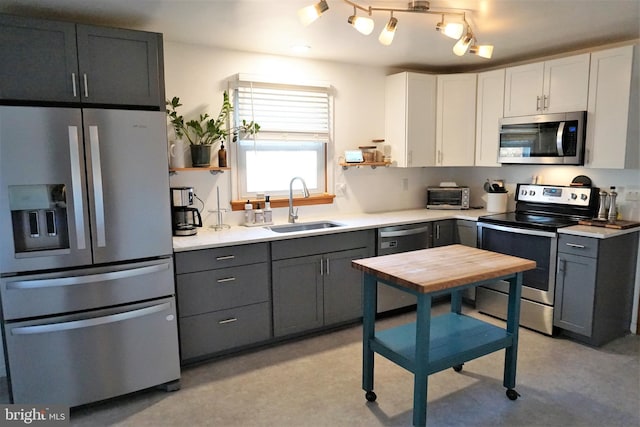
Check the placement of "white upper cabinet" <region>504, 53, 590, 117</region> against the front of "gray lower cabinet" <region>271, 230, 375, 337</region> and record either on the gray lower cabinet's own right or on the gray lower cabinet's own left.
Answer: on the gray lower cabinet's own left

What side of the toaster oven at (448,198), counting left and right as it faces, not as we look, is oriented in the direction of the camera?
front

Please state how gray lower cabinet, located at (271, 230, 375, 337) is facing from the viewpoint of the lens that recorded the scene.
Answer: facing the viewer and to the right of the viewer

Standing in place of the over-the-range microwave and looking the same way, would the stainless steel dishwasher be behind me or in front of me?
in front

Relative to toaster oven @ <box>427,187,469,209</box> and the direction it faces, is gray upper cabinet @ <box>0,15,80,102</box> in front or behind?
in front

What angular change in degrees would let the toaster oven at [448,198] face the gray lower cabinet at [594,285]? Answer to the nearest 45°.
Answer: approximately 45° to its left

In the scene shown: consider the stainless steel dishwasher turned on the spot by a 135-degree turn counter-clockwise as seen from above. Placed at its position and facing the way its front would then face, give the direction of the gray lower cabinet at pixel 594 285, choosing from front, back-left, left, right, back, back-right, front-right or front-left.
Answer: right

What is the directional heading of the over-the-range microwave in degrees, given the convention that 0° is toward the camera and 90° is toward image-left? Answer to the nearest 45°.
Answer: approximately 45°

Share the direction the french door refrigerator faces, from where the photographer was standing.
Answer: facing the viewer

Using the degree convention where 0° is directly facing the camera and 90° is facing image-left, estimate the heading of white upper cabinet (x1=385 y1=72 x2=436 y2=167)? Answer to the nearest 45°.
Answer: approximately 315°

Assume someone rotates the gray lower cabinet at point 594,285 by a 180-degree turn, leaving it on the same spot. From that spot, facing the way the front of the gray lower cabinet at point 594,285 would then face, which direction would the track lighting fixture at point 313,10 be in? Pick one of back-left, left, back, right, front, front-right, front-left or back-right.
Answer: back

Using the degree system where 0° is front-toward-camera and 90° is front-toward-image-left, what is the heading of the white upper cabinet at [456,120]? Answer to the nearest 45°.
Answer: approximately 0°

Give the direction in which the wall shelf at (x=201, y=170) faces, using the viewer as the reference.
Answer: facing the viewer
